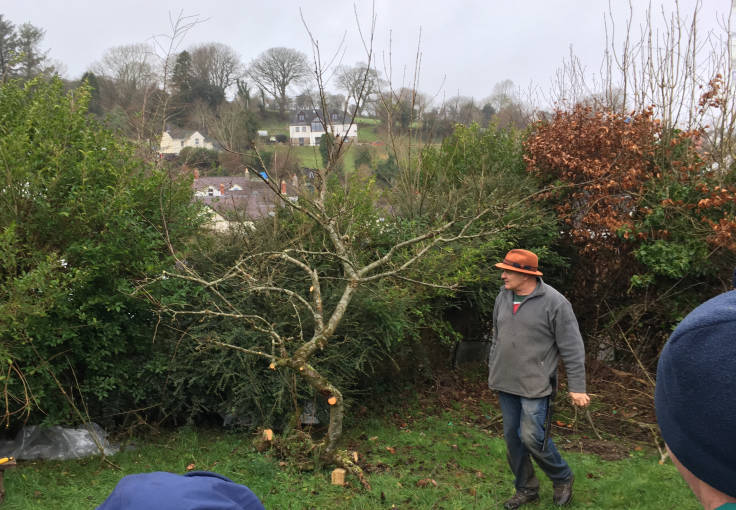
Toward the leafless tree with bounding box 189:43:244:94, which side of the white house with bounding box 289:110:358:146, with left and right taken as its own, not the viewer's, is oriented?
back

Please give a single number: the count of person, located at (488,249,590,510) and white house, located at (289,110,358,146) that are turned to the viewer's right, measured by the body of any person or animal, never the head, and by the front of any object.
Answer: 0

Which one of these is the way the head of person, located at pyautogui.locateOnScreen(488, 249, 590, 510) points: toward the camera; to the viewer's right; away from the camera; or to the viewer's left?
to the viewer's left

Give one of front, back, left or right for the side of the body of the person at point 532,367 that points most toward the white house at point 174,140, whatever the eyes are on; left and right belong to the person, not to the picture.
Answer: right

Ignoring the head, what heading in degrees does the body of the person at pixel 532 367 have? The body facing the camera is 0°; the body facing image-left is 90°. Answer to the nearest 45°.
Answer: approximately 45°

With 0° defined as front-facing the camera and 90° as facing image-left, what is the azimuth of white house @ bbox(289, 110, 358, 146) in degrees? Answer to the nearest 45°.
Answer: approximately 0°

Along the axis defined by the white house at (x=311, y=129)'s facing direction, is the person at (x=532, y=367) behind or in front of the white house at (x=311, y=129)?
in front

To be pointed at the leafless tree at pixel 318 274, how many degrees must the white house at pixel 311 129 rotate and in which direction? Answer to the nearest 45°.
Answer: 0° — it already faces it
